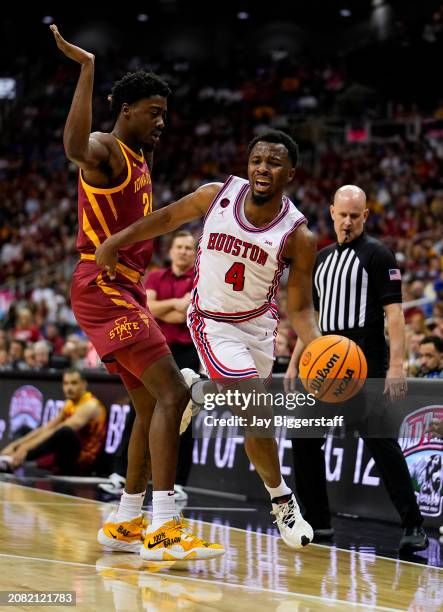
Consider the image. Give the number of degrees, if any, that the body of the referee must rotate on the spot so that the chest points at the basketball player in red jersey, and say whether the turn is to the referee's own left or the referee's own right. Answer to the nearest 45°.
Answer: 0° — they already face them

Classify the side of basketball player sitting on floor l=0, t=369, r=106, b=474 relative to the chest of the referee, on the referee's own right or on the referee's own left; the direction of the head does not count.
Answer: on the referee's own right

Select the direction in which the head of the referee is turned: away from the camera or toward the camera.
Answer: toward the camera

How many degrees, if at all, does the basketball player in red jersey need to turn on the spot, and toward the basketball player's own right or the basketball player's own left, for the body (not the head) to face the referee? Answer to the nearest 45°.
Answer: approximately 45° to the basketball player's own left

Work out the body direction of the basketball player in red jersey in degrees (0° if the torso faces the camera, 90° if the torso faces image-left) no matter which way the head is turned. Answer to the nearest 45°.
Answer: approximately 270°

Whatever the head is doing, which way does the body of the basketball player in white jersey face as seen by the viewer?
toward the camera

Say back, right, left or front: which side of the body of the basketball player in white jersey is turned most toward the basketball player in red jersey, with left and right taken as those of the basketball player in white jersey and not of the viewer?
right

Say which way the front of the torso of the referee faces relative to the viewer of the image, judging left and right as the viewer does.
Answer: facing the viewer and to the left of the viewer

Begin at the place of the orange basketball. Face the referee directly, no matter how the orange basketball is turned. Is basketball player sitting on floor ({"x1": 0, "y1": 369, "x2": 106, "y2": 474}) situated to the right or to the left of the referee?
left

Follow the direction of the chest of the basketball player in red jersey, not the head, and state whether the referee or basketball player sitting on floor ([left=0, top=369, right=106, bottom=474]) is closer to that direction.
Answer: the referee

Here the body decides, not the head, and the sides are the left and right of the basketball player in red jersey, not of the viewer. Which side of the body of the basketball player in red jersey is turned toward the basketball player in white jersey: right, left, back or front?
front

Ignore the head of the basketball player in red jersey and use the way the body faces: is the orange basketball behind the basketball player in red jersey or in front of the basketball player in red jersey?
in front
